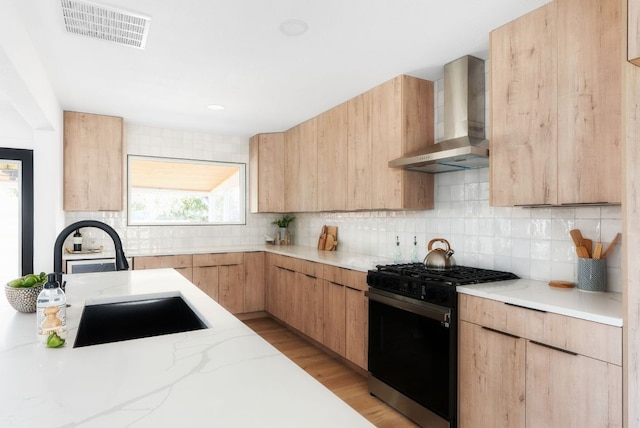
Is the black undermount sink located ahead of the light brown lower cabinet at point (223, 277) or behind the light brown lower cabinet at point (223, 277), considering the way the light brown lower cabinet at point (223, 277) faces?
ahead

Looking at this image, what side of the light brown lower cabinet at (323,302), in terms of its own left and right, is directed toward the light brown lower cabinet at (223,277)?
right

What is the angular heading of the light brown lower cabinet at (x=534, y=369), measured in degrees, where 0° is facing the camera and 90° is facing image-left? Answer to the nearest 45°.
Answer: approximately 45°

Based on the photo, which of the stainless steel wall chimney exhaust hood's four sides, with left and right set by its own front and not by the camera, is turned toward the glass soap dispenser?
front

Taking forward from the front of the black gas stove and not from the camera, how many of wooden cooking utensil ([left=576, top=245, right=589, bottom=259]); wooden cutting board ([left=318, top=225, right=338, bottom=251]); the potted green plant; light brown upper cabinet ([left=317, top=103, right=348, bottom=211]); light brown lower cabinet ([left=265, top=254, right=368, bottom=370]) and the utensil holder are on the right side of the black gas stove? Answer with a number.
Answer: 4

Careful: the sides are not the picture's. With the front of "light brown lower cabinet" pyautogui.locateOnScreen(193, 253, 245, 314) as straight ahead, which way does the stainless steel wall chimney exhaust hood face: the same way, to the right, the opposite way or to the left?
to the right

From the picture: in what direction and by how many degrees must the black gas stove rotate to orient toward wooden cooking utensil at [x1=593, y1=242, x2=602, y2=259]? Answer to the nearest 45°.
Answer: approximately 135° to its left
